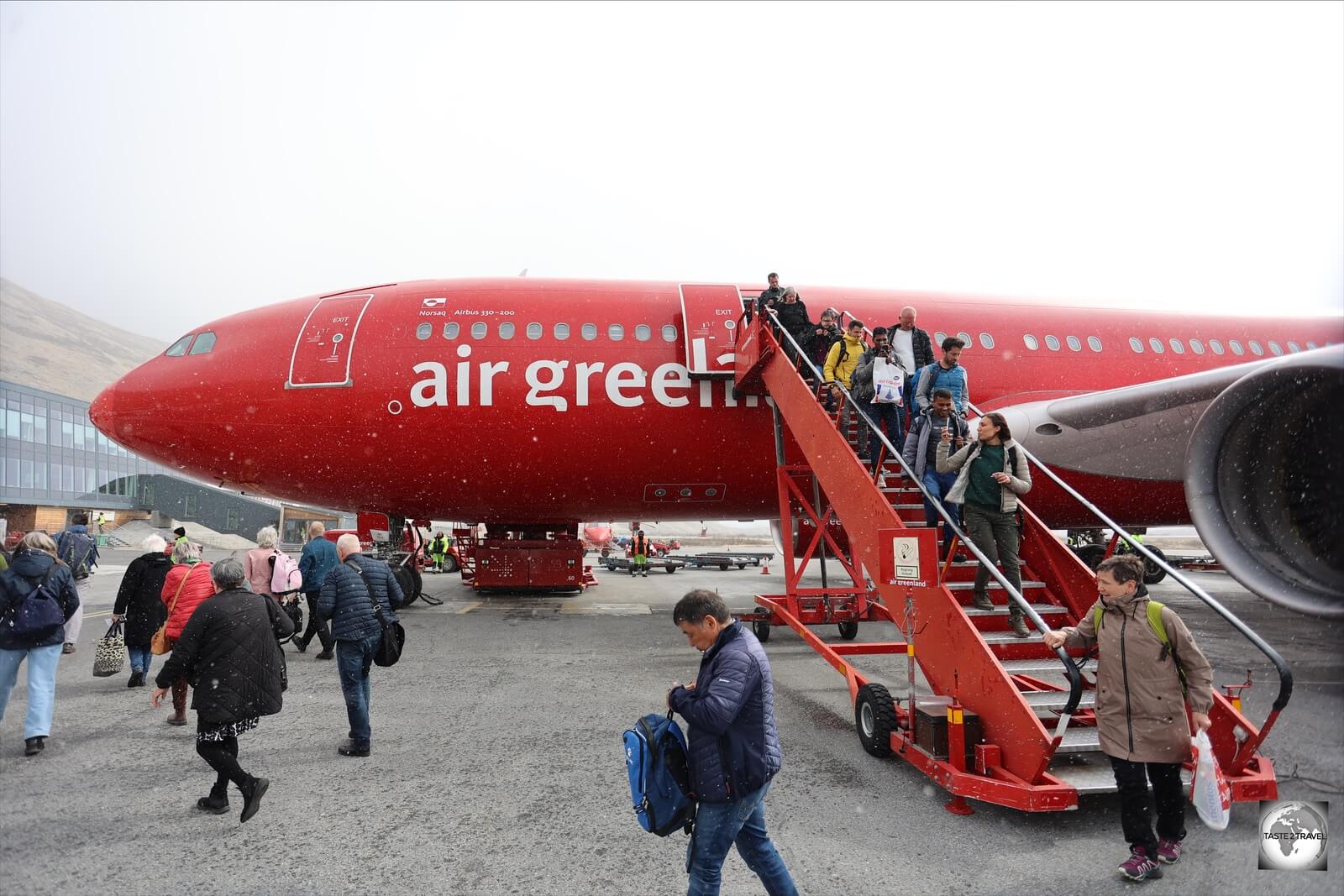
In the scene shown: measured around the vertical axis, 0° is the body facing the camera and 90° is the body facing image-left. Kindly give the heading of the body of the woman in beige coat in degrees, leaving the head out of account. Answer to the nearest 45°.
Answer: approximately 45°

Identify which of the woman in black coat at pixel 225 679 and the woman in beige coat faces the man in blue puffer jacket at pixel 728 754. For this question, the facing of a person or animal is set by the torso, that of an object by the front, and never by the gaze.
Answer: the woman in beige coat

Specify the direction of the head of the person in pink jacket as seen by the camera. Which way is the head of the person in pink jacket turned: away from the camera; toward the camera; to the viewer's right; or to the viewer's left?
away from the camera

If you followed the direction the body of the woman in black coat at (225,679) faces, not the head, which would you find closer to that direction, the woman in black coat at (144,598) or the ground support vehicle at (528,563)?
the woman in black coat

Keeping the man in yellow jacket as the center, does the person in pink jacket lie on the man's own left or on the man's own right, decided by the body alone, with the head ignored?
on the man's own right

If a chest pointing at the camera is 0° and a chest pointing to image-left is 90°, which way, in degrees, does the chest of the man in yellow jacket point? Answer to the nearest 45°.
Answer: approximately 315°

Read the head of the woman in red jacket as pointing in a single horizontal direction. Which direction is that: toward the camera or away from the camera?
away from the camera

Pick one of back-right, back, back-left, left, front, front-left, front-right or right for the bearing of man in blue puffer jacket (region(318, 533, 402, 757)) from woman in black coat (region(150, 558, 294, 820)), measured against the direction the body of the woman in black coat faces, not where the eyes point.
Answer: right

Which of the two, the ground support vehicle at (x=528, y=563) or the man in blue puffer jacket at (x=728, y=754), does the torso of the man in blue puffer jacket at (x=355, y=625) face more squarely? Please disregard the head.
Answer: the ground support vehicle

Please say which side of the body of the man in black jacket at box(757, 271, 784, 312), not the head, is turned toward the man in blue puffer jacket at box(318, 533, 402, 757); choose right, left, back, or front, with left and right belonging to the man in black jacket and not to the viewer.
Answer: right

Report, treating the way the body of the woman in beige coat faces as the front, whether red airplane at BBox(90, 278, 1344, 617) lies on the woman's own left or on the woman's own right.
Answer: on the woman's own right
